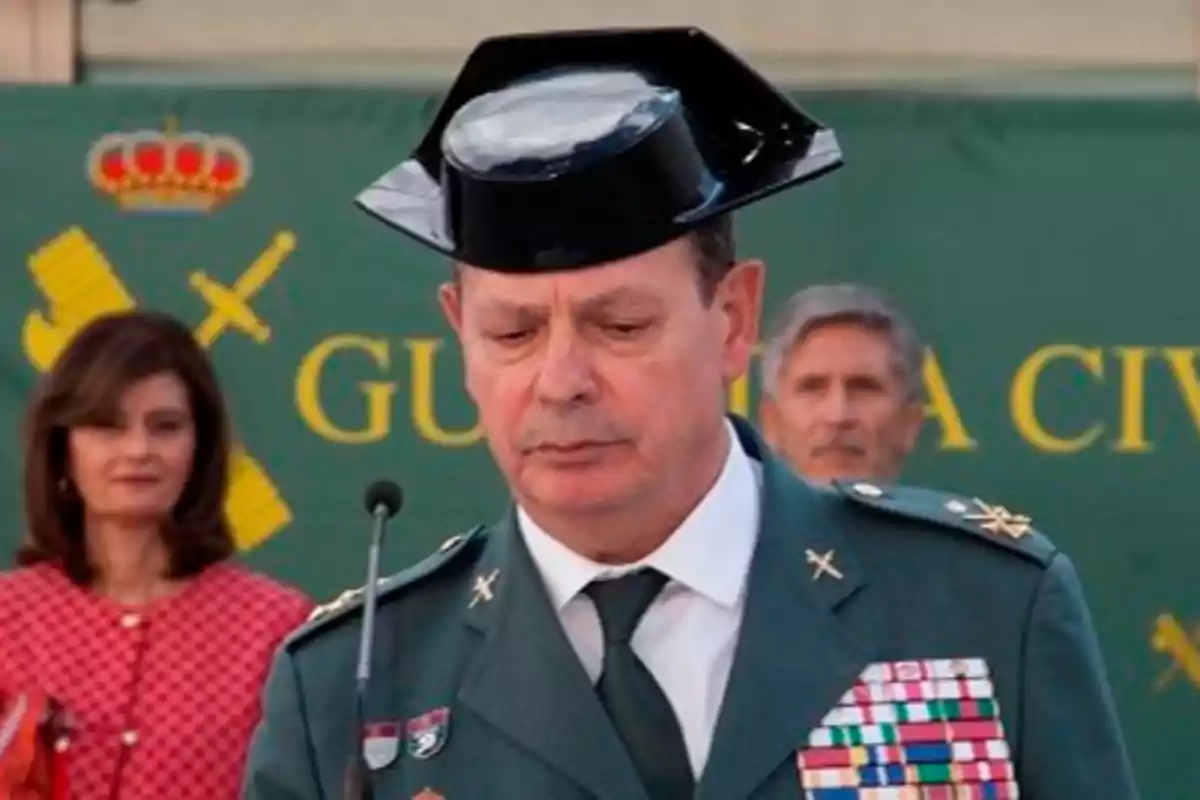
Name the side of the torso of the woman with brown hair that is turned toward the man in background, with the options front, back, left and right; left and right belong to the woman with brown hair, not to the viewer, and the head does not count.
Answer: left

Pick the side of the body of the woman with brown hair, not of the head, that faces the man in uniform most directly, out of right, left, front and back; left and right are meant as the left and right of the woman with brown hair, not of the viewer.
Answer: front

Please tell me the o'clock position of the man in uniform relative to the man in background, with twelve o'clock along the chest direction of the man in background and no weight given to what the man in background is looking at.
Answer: The man in uniform is roughly at 12 o'clock from the man in background.

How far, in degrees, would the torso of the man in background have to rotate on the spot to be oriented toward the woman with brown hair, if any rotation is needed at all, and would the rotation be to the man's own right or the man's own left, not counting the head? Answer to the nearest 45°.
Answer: approximately 90° to the man's own right

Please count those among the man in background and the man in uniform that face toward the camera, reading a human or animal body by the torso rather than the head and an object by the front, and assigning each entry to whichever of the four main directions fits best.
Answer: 2

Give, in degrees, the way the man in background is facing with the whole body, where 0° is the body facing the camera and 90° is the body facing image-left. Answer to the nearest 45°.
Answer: approximately 0°

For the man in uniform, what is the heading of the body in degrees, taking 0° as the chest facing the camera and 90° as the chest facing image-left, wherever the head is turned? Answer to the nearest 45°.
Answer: approximately 0°

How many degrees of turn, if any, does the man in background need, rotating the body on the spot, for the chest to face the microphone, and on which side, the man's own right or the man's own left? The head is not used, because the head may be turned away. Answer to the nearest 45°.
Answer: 0° — they already face it
